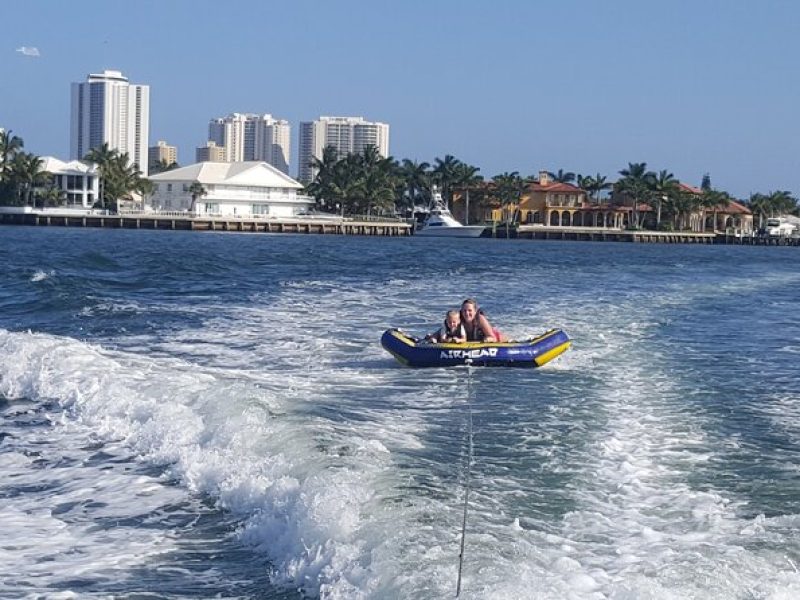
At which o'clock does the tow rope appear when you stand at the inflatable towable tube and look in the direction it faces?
The tow rope is roughly at 12 o'clock from the inflatable towable tube.

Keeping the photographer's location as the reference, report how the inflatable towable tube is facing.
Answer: facing the viewer
